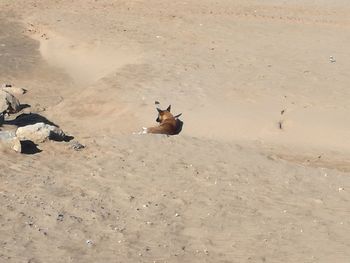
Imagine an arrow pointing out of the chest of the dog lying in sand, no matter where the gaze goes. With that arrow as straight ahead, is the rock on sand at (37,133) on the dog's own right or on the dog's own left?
on the dog's own left

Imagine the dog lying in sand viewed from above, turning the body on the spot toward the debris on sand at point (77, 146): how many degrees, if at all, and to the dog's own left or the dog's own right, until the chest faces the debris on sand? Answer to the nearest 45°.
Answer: approximately 90° to the dog's own left

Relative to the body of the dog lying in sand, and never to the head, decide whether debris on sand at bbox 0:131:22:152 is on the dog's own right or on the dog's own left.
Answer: on the dog's own left

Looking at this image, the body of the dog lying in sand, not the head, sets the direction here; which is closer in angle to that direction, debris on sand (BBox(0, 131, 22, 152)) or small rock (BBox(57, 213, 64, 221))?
the debris on sand

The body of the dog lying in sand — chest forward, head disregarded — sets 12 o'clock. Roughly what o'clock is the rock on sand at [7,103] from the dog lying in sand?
The rock on sand is roughly at 11 o'clock from the dog lying in sand.

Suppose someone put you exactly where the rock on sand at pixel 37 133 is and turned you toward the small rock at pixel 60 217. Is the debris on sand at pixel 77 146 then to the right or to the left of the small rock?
left

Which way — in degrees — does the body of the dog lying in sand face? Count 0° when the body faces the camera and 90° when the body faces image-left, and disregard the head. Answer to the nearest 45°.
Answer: approximately 135°

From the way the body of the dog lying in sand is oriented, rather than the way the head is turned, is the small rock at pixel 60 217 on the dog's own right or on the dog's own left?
on the dog's own left
